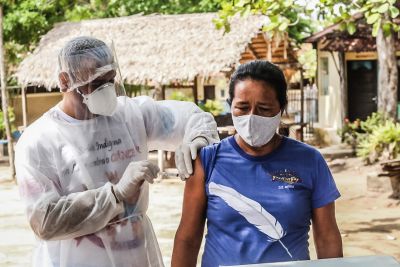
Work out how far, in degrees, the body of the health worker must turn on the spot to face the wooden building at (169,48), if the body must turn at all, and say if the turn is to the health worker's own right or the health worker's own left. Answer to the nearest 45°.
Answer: approximately 135° to the health worker's own left

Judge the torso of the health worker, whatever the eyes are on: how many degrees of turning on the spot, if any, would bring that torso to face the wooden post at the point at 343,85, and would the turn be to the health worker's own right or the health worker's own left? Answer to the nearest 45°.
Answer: approximately 90° to the health worker's own left

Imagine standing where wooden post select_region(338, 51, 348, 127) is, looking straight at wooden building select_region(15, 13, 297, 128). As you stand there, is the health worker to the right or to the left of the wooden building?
left

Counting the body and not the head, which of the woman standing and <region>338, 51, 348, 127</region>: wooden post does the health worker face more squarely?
the woman standing

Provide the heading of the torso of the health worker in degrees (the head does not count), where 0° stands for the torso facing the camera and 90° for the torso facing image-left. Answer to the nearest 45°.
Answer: approximately 315°

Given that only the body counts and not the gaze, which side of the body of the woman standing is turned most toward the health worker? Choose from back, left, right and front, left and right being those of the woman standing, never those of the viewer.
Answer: right

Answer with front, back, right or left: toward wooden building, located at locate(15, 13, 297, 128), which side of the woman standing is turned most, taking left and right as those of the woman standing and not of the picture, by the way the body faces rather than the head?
back

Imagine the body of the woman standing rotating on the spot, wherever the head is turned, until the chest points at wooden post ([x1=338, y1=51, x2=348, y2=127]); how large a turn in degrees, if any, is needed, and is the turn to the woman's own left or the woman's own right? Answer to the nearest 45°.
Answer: approximately 180°
